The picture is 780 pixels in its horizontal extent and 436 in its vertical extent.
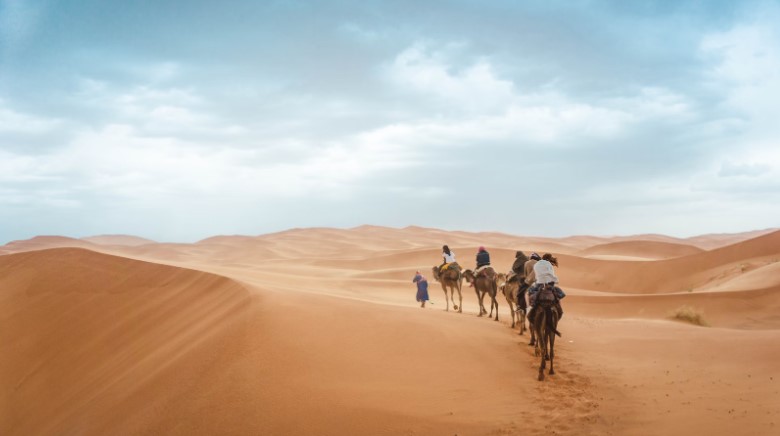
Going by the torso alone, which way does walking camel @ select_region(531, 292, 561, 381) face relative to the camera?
away from the camera

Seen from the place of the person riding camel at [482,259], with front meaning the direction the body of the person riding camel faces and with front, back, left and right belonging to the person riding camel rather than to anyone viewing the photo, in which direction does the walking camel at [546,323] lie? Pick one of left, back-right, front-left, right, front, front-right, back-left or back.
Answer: back-left

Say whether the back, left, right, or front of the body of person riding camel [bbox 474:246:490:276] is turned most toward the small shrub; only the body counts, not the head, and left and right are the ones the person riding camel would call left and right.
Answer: right

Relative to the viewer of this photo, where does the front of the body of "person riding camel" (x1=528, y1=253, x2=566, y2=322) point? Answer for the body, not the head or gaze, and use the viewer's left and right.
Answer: facing away from the viewer

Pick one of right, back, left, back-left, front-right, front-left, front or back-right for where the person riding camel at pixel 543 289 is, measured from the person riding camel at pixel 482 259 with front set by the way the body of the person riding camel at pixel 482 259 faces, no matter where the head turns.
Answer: back-left

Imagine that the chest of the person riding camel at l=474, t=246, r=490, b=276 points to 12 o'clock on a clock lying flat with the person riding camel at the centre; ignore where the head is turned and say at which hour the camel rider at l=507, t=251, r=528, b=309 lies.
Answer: The camel rider is roughly at 7 o'clock from the person riding camel.

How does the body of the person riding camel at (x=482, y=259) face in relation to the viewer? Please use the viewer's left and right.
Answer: facing away from the viewer and to the left of the viewer

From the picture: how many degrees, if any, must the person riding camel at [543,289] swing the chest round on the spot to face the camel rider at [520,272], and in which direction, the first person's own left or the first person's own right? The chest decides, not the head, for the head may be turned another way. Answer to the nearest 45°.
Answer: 0° — they already face them

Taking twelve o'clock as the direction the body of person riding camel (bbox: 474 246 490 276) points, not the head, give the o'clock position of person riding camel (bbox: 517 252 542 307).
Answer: person riding camel (bbox: 517 252 542 307) is roughly at 7 o'clock from person riding camel (bbox: 474 246 490 276).
